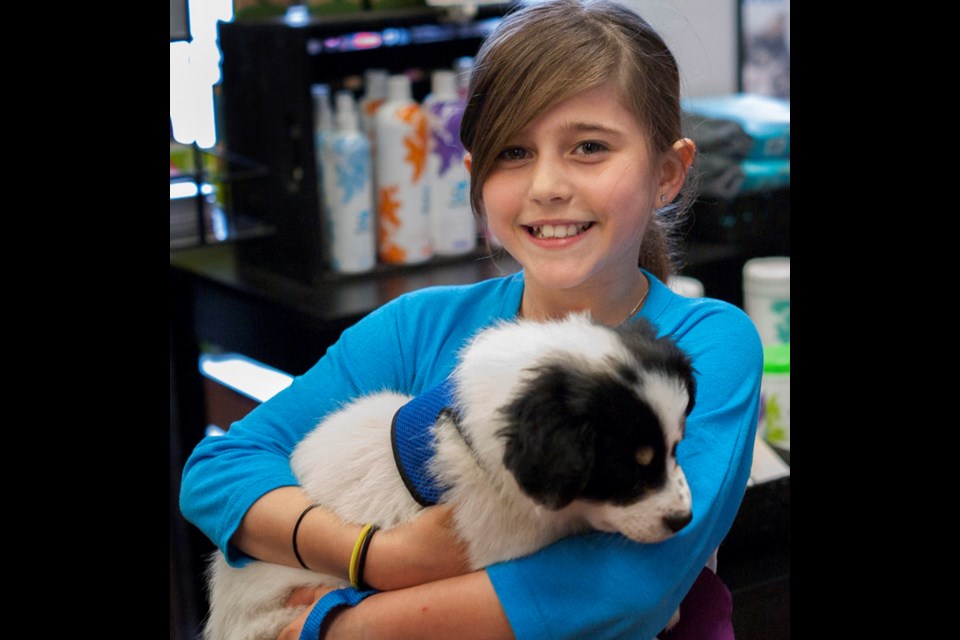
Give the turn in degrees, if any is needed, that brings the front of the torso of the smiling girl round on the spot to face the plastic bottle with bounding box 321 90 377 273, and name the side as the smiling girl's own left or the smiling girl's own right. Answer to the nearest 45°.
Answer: approximately 180°

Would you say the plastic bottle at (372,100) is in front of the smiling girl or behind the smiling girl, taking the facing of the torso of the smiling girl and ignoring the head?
behind

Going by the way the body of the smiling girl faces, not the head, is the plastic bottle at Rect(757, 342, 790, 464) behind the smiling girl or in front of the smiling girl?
behind

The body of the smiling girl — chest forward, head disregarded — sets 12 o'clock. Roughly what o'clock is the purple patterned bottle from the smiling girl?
The purple patterned bottle is roughly at 6 o'clock from the smiling girl.

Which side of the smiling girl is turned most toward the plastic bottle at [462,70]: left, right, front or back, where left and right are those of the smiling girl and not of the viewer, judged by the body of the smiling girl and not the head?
back

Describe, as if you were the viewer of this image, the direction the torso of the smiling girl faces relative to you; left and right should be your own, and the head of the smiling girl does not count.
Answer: facing the viewer

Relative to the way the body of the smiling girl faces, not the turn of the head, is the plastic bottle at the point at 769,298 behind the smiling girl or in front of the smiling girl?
behind

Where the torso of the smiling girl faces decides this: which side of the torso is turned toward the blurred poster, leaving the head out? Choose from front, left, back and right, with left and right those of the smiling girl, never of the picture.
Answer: back
